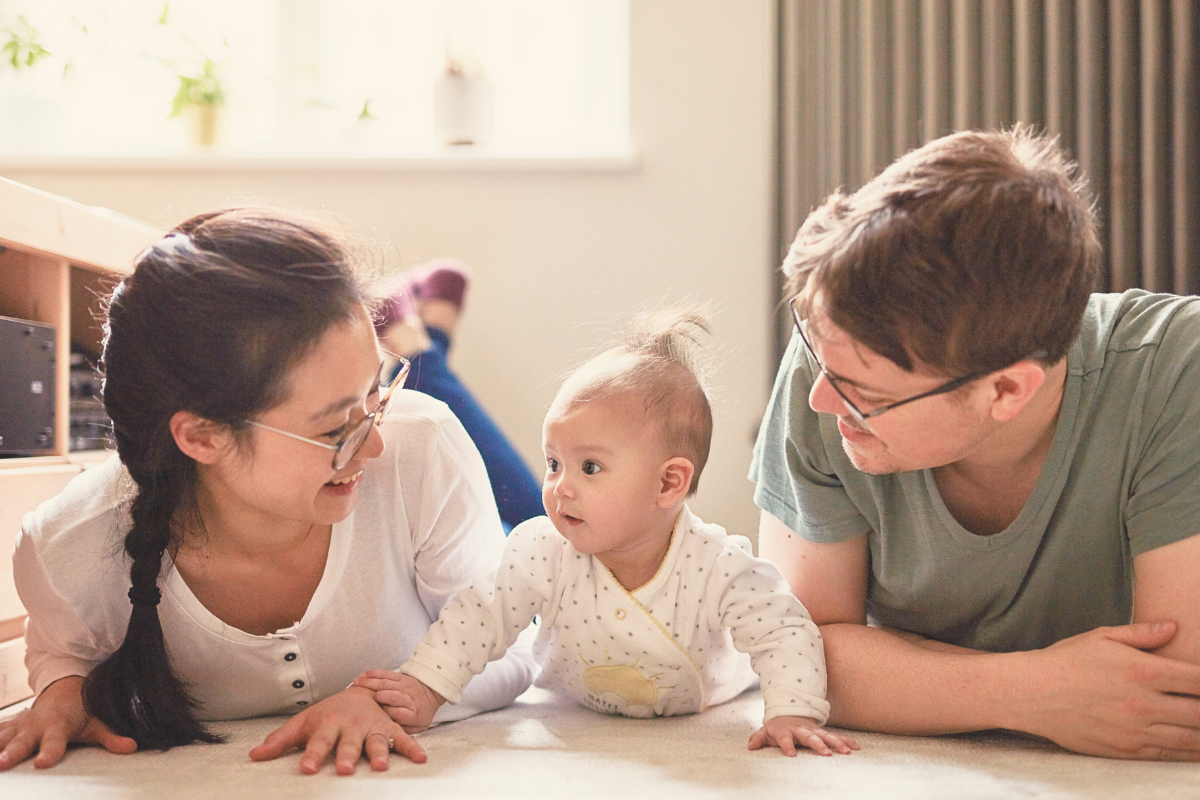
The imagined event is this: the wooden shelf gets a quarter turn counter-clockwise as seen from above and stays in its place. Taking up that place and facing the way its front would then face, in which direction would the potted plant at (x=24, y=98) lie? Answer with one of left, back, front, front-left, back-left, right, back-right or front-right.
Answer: front-left

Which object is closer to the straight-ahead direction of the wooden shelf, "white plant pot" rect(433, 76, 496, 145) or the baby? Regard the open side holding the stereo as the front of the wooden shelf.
the baby

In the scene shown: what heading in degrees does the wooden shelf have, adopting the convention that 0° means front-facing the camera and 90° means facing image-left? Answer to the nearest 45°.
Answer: approximately 315°

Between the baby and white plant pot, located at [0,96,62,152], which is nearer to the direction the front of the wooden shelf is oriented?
the baby

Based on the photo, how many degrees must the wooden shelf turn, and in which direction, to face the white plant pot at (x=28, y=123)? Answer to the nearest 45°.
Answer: approximately 135° to its left

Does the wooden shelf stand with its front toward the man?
yes

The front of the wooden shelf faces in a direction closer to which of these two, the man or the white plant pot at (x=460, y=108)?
the man

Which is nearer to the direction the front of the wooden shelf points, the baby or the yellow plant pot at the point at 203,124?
the baby

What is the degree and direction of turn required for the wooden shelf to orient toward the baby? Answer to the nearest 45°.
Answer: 0° — it already faces them

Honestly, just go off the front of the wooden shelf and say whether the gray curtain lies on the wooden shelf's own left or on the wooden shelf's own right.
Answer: on the wooden shelf's own left

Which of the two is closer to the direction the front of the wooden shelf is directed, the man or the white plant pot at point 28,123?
the man
